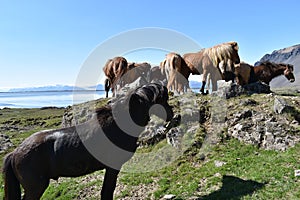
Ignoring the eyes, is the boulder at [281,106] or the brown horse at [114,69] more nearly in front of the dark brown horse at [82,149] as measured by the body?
the boulder

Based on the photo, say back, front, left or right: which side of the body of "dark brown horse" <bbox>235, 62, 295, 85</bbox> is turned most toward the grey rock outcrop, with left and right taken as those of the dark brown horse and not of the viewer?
right

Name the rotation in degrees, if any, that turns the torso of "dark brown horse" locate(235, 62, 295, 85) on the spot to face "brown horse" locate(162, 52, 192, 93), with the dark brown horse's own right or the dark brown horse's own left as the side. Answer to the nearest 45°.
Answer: approximately 135° to the dark brown horse's own right

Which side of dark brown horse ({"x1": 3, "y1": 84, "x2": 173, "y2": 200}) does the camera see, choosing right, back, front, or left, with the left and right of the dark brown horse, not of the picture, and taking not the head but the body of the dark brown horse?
right

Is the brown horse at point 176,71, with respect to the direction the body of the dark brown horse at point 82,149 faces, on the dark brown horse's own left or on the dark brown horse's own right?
on the dark brown horse's own left

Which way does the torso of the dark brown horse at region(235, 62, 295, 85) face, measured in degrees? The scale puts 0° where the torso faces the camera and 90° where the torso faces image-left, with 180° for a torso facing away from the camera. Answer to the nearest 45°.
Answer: approximately 270°

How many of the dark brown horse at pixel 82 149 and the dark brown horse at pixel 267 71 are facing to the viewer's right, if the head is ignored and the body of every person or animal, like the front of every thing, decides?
2

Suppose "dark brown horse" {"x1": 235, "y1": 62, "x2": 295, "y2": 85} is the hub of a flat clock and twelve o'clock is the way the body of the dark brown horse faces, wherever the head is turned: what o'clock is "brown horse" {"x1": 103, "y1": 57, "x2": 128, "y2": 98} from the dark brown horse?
The brown horse is roughly at 5 o'clock from the dark brown horse.
